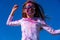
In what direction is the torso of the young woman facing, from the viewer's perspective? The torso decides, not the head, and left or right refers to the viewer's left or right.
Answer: facing the viewer
